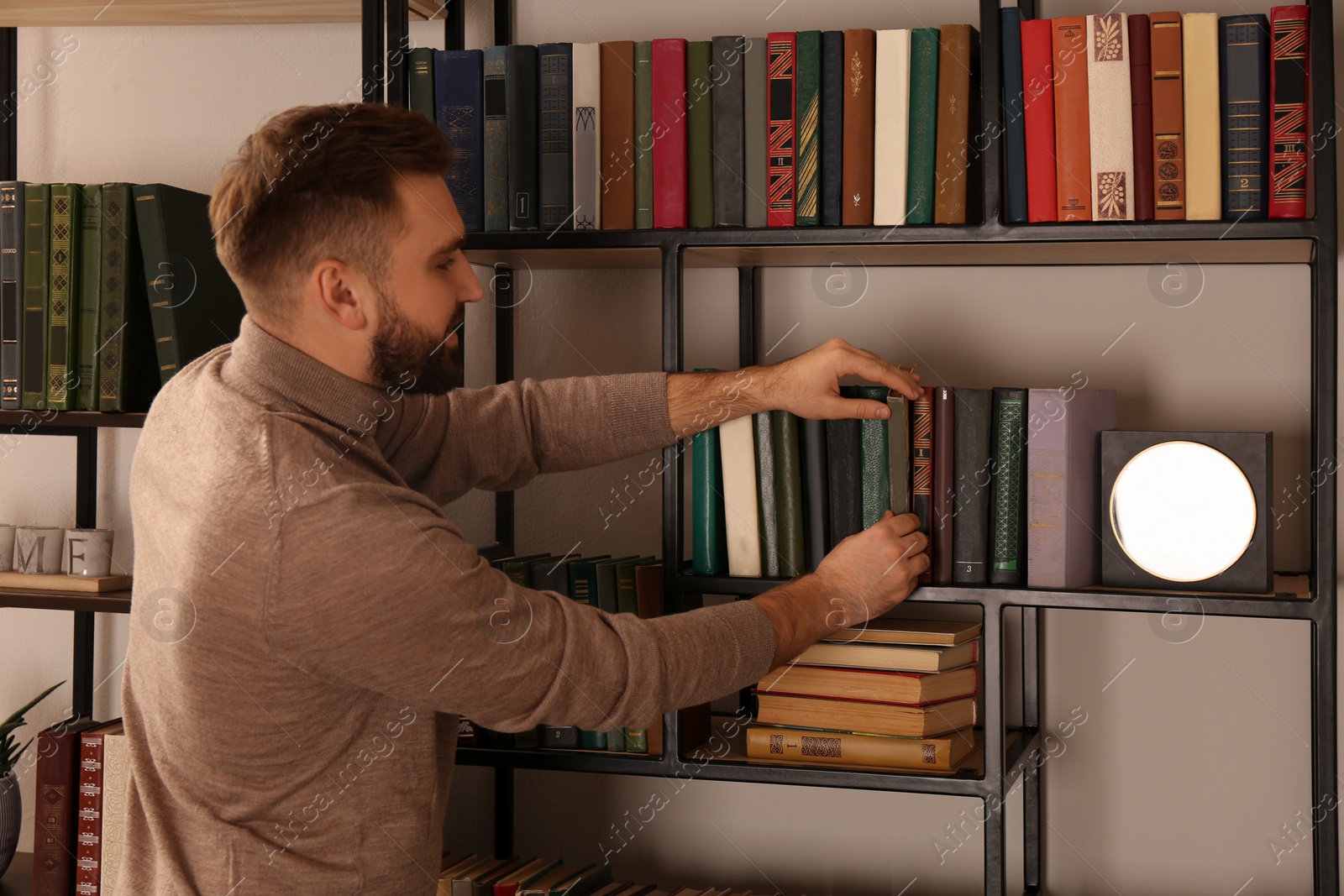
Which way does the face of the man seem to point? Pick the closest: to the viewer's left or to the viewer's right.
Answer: to the viewer's right
